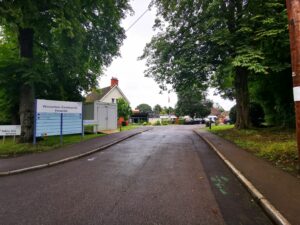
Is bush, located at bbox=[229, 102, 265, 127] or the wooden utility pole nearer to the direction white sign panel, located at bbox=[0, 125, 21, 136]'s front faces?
the wooden utility pole

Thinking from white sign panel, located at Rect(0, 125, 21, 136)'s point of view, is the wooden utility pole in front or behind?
in front

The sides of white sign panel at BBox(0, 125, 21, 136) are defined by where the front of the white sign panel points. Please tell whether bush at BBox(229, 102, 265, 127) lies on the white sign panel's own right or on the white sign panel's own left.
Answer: on the white sign panel's own left
